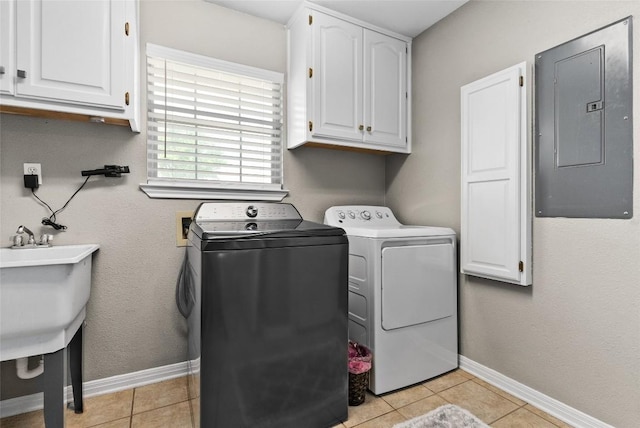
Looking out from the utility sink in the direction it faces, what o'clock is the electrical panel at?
The electrical panel is roughly at 10 o'clock from the utility sink.

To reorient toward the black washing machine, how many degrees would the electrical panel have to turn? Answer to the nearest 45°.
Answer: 0° — it already faces it

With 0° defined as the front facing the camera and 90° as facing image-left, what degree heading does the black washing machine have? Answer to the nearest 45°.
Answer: approximately 0°

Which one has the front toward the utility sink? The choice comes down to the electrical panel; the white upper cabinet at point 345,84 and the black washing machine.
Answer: the electrical panel

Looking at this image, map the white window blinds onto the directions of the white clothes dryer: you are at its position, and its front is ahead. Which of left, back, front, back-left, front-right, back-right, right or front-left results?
back-right

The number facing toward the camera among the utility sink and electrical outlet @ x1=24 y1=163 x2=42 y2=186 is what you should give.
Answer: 2

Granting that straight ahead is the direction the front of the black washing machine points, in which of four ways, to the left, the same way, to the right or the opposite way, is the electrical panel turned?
to the right

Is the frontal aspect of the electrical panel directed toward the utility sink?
yes

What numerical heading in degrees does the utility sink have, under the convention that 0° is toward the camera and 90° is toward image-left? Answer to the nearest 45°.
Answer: approximately 0°
